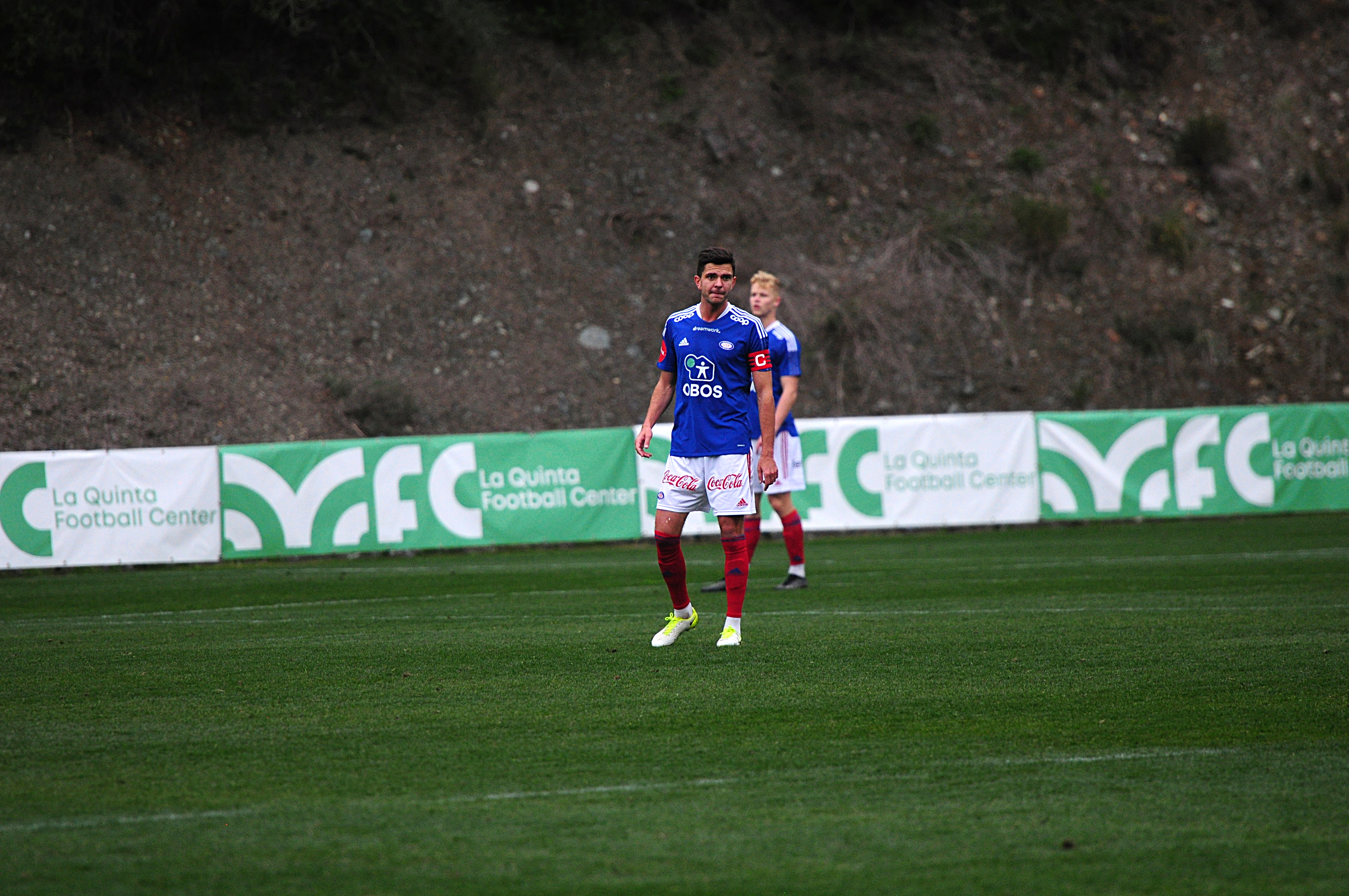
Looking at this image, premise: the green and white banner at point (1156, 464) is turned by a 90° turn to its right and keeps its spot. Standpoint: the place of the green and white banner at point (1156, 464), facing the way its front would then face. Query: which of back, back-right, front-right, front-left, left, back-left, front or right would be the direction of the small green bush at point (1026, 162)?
right

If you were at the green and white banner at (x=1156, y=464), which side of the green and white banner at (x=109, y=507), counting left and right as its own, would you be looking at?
left

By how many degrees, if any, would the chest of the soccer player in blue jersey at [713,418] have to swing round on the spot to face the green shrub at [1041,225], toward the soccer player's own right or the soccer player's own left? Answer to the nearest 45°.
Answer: approximately 180°

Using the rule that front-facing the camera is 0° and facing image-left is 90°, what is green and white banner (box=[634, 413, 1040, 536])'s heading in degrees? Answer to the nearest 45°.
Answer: approximately 0°

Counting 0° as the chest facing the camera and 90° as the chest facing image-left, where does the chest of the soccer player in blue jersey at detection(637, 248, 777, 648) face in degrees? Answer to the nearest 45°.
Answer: approximately 0°

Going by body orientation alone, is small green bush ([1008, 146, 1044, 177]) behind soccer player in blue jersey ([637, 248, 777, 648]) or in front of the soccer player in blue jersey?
behind
